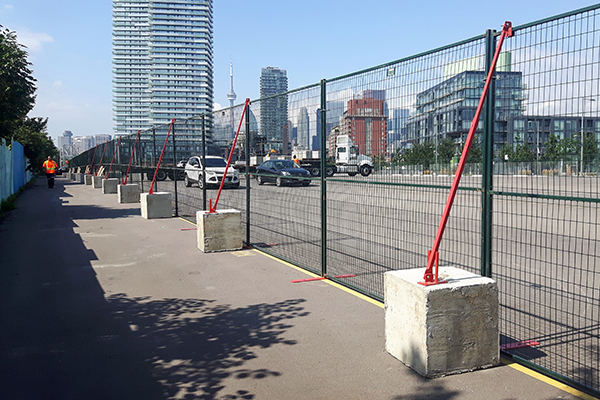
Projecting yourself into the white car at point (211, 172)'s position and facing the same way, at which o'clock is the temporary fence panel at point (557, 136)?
The temporary fence panel is roughly at 1 o'clock from the white car.

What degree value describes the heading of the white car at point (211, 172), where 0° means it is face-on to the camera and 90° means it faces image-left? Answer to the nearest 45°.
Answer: approximately 315°
